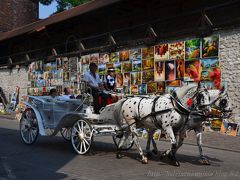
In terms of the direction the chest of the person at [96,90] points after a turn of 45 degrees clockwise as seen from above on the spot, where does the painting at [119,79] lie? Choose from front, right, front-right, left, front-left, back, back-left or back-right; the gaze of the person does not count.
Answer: back

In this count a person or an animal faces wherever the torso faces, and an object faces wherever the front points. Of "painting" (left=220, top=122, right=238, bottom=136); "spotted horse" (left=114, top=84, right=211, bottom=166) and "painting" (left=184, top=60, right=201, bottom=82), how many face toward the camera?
2

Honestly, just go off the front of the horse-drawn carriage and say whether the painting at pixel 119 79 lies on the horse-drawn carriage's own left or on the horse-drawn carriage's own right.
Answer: on the horse-drawn carriage's own left

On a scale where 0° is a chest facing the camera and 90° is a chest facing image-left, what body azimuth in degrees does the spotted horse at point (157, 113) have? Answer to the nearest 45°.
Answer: approximately 270°

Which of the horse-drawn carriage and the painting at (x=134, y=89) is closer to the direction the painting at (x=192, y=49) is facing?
the horse-drawn carriage

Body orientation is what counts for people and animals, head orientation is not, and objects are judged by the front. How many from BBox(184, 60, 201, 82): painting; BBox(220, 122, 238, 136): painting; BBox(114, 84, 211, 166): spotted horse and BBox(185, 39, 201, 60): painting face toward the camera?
3

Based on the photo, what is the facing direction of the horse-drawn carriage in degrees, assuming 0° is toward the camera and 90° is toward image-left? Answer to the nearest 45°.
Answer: approximately 315°

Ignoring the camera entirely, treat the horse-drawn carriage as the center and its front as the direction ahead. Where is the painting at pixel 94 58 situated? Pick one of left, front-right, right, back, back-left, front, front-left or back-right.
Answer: back-left

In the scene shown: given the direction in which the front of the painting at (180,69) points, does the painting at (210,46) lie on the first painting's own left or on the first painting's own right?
on the first painting's own left

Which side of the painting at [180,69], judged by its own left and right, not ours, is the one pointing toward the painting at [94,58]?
right
